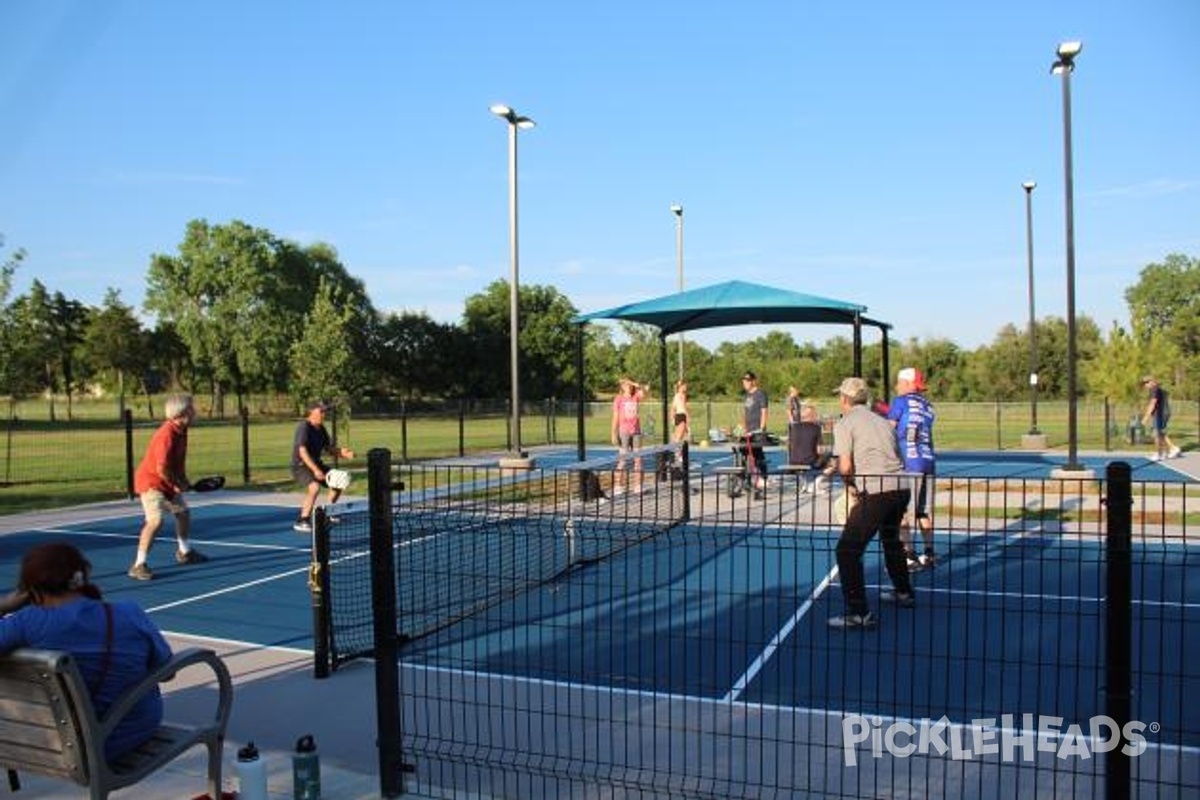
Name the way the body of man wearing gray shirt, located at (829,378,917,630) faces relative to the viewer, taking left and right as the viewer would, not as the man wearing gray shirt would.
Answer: facing away from the viewer and to the left of the viewer

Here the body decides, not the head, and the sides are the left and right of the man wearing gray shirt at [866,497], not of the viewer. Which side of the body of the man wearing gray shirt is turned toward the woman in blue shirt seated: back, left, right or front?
left

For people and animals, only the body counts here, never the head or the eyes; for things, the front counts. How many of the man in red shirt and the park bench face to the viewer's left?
0

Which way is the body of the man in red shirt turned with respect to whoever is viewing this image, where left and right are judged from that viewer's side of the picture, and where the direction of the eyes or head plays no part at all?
facing to the right of the viewer

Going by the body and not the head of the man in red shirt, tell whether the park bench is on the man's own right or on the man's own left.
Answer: on the man's own right

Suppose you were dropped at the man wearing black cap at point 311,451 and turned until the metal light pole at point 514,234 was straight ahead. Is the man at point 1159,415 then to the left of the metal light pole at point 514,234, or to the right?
right

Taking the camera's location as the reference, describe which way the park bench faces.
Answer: facing away from the viewer and to the right of the viewer

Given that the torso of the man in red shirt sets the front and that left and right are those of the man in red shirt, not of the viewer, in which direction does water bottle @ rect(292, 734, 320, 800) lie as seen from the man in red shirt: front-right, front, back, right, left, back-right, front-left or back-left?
right
